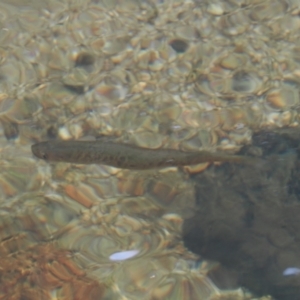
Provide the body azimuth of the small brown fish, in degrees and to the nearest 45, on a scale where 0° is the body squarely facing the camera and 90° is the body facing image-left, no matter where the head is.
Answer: approximately 90°

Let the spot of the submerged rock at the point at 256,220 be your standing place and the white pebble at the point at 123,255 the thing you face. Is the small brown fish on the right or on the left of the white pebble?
right

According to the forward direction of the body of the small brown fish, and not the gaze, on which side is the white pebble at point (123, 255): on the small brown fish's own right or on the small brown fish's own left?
on the small brown fish's own left

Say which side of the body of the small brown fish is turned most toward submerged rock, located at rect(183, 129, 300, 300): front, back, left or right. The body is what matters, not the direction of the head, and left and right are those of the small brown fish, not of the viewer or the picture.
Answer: back
